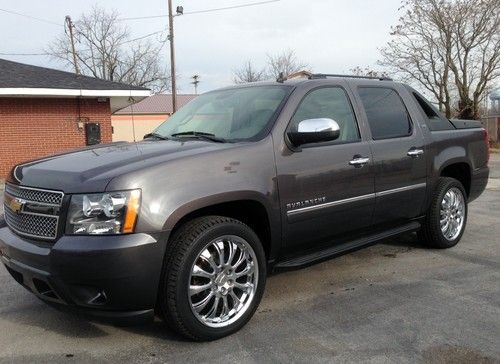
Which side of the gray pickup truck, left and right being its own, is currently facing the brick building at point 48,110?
right

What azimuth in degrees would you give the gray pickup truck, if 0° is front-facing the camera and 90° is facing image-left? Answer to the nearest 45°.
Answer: approximately 45°
